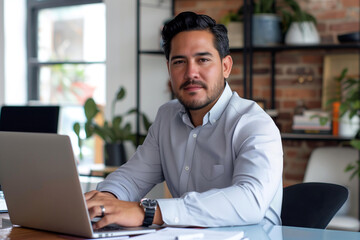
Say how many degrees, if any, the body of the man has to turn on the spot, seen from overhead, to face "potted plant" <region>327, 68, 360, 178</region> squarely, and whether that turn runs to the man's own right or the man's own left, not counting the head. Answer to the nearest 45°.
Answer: approximately 180°

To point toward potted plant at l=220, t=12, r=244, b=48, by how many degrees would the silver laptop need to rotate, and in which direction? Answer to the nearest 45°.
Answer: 0° — it already faces it

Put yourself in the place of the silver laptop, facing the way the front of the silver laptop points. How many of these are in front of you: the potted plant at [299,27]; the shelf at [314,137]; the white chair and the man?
4

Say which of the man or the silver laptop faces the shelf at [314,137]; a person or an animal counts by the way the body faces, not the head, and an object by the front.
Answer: the silver laptop

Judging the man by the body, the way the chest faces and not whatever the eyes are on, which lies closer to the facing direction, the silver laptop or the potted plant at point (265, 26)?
the silver laptop

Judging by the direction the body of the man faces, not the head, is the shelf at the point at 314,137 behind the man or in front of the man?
behind

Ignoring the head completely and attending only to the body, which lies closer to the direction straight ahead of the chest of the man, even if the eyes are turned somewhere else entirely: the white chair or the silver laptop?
the silver laptop

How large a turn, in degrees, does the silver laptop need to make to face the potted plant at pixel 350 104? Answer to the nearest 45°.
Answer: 0° — it already faces it

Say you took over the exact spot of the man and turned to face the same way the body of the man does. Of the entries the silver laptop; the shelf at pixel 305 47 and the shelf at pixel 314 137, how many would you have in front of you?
1

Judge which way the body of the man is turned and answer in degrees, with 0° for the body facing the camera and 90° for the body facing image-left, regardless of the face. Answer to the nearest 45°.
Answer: approximately 45°

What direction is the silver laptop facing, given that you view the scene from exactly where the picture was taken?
facing away from the viewer and to the right of the viewer

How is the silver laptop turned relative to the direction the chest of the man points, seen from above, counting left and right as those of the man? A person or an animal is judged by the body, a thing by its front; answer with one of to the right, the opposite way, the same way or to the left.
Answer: the opposite way

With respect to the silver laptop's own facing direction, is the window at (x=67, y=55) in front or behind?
in front
